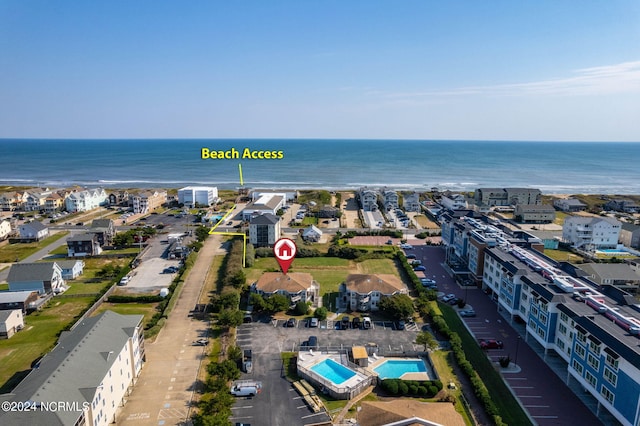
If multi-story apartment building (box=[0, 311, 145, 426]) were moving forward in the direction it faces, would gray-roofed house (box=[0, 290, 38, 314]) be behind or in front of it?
behind

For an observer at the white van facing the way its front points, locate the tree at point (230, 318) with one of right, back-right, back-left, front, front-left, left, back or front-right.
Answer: right

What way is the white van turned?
to the viewer's left

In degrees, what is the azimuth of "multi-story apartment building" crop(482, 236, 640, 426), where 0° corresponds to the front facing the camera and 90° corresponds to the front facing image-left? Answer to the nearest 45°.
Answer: approximately 45°

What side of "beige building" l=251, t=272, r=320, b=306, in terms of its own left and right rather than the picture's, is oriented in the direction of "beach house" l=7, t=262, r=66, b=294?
right

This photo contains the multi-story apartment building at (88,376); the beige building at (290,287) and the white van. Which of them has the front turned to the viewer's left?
the white van

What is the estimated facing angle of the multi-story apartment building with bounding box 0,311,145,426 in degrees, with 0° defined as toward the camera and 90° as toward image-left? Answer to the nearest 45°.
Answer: approximately 315°

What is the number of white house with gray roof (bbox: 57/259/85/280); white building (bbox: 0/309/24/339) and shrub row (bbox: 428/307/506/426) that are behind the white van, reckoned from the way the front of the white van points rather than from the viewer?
1

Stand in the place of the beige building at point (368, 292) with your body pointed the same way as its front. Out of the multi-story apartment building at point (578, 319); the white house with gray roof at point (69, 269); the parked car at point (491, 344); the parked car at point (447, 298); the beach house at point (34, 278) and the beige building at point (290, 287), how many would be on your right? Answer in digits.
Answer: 3

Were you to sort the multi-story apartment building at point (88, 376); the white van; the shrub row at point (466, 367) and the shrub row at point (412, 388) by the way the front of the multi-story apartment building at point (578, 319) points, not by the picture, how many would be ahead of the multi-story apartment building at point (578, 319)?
4

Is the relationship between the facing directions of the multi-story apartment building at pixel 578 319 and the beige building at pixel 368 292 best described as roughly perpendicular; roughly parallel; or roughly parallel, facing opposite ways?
roughly perpendicular

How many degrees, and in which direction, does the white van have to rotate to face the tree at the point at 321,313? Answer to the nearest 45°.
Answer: approximately 135° to its right

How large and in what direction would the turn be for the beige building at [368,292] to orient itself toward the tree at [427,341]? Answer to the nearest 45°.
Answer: approximately 45° to its left
